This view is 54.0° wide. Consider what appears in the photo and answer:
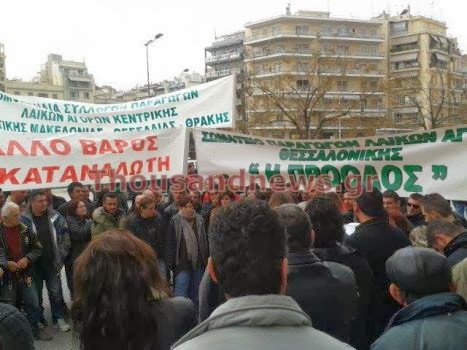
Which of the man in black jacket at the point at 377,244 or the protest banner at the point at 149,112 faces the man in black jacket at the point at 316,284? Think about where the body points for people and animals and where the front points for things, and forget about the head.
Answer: the protest banner

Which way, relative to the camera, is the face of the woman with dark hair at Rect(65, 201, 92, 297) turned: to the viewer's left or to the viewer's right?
to the viewer's right

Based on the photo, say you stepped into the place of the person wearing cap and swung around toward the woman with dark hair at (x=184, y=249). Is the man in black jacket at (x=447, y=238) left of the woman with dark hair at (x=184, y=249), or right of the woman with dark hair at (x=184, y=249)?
right

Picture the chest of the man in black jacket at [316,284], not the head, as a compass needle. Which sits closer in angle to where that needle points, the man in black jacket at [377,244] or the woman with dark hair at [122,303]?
the man in black jacket

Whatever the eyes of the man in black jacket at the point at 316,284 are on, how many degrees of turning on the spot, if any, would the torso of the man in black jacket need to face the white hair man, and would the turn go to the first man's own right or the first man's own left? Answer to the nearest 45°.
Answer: approximately 45° to the first man's own left

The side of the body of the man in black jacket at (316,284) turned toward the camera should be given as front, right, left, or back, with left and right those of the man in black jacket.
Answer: back

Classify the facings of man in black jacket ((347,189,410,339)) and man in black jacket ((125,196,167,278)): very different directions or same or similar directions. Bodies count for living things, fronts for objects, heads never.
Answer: very different directions

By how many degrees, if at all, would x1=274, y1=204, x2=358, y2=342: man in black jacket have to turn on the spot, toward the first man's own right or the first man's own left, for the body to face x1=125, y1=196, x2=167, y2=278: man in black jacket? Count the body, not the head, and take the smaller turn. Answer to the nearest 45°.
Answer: approximately 45° to the first man's own left

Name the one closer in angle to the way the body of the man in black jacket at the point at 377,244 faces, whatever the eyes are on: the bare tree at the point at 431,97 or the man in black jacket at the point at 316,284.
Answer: the bare tree

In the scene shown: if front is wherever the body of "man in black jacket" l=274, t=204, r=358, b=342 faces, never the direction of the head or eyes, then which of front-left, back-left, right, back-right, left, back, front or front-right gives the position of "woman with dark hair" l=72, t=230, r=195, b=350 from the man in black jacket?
back-left
